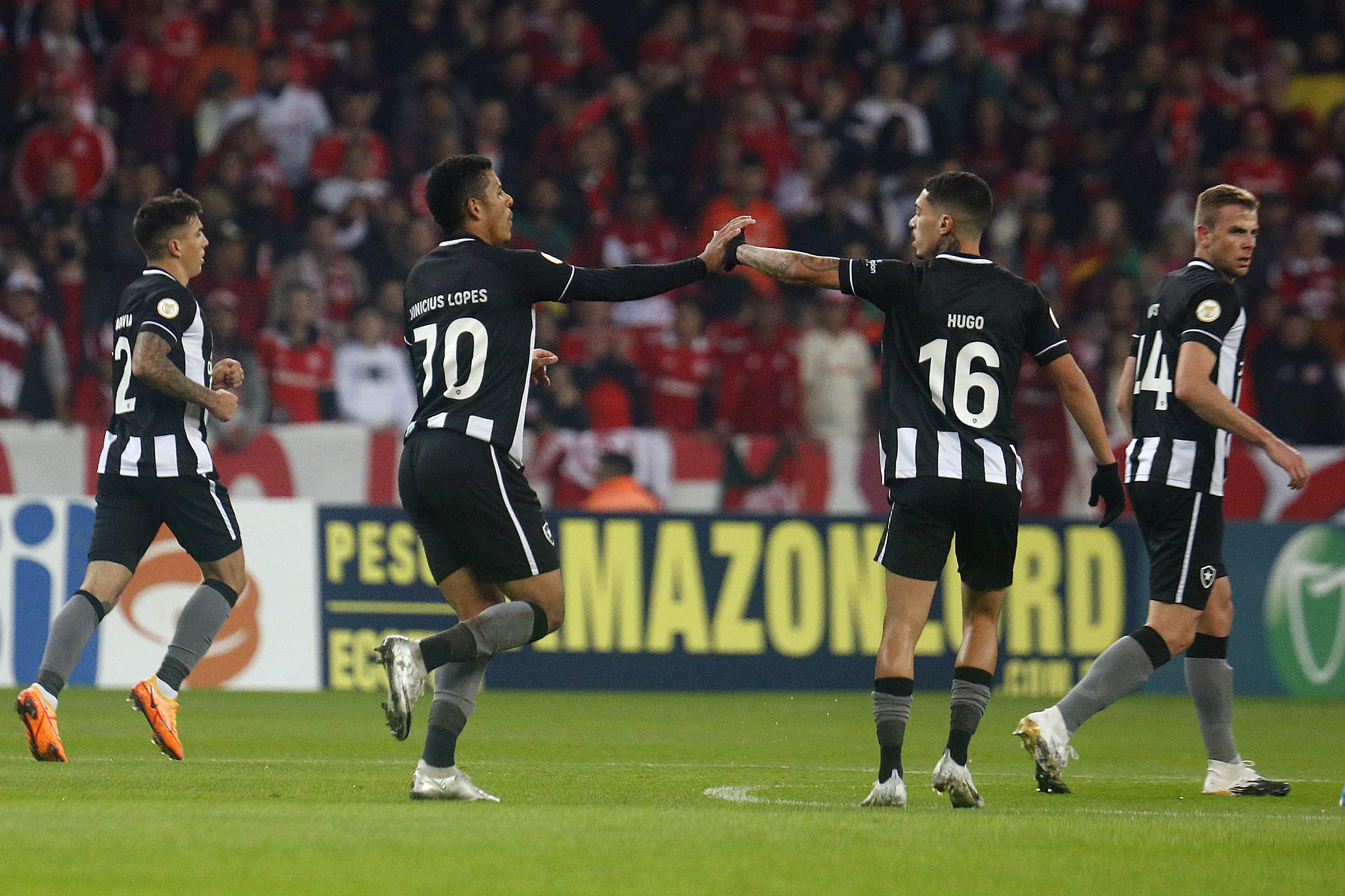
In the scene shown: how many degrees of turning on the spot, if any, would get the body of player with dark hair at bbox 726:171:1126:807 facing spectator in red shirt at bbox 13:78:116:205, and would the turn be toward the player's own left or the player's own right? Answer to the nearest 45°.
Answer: approximately 45° to the player's own left

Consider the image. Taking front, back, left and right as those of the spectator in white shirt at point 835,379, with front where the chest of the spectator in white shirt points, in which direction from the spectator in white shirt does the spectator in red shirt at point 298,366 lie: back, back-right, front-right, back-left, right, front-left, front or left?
right

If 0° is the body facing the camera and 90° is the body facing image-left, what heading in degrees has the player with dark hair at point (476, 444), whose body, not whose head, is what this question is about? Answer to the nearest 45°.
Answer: approximately 225°

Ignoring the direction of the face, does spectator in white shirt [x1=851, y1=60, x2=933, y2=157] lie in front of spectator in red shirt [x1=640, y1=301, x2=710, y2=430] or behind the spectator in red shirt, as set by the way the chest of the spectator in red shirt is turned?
behind

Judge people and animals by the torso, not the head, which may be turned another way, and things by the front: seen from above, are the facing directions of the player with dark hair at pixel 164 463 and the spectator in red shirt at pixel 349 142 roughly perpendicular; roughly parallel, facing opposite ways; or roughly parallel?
roughly perpendicular

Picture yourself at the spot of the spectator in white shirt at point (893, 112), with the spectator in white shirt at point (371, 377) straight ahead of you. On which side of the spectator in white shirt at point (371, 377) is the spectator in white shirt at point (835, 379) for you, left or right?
left

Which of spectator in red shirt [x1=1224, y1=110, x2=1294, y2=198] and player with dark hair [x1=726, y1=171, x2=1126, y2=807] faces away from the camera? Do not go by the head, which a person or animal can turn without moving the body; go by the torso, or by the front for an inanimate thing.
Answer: the player with dark hair

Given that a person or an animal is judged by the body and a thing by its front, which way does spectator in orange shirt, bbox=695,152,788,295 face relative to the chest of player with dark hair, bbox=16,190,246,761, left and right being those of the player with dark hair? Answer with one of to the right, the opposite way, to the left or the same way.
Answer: to the right

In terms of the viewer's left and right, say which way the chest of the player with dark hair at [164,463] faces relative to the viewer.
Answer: facing to the right of the viewer

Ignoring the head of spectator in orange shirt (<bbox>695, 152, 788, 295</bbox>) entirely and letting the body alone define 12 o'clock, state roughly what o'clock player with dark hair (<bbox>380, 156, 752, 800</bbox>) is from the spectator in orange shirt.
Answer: The player with dark hair is roughly at 12 o'clock from the spectator in orange shirt.

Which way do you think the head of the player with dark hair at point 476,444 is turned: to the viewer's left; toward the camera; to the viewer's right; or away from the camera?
to the viewer's right

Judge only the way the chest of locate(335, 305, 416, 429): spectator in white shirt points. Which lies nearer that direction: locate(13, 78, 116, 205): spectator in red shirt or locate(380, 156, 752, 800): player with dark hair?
the player with dark hair

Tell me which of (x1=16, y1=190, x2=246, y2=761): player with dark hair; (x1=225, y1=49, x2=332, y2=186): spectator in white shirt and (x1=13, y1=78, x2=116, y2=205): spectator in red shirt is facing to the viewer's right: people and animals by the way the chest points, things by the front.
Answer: the player with dark hair

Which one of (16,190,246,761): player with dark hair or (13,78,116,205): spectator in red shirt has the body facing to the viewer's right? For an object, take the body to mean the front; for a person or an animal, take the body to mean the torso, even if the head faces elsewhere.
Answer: the player with dark hair

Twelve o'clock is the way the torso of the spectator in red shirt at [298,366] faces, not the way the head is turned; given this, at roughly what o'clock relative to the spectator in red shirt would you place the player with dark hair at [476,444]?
The player with dark hair is roughly at 12 o'clock from the spectator in red shirt.
